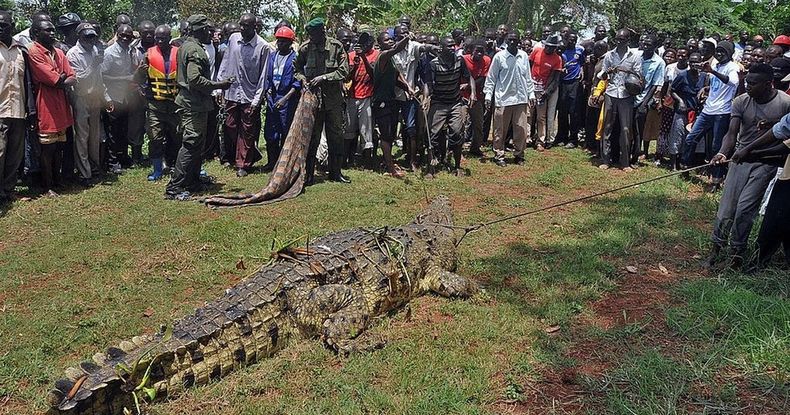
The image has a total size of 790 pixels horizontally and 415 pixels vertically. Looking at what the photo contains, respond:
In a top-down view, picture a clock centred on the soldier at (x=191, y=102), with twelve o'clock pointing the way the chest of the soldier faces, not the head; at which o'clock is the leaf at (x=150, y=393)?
The leaf is roughly at 3 o'clock from the soldier.

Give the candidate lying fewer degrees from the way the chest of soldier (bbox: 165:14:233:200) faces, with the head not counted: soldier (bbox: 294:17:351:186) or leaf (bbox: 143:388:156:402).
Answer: the soldier

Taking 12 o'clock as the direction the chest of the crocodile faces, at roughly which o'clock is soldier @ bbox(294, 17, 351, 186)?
The soldier is roughly at 11 o'clock from the crocodile.

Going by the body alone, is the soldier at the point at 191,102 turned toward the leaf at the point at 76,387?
no

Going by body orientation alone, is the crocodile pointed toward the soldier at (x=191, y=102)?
no

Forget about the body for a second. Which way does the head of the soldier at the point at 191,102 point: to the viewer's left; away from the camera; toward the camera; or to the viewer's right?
to the viewer's right

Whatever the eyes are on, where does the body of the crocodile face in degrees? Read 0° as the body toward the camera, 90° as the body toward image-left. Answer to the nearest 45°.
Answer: approximately 225°

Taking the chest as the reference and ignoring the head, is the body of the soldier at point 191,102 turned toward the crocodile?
no

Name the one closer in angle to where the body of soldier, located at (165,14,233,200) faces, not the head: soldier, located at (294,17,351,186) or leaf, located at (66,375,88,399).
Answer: the soldier

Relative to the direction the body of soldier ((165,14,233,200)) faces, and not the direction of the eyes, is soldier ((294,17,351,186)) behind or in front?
in front

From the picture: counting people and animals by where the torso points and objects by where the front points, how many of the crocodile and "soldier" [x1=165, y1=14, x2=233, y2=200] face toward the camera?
0

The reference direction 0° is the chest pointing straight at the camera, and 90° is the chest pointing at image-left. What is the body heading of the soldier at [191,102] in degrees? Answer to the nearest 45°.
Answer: approximately 270°
